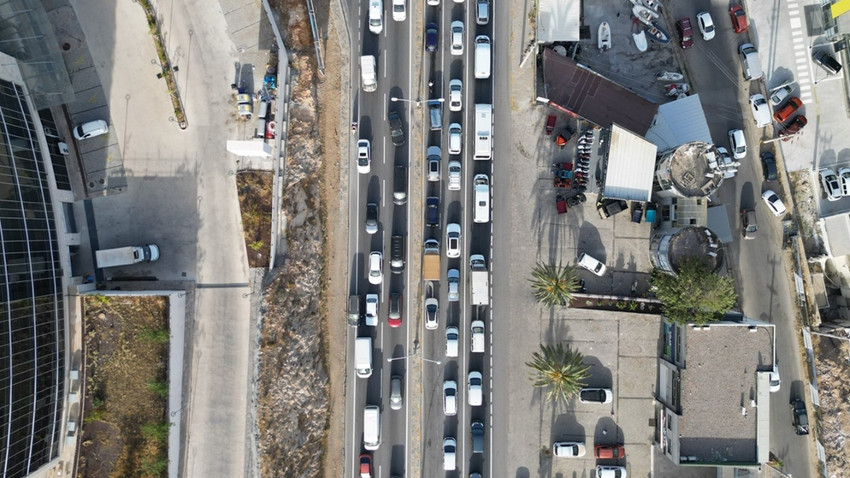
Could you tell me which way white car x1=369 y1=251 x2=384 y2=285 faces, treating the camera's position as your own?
facing the viewer

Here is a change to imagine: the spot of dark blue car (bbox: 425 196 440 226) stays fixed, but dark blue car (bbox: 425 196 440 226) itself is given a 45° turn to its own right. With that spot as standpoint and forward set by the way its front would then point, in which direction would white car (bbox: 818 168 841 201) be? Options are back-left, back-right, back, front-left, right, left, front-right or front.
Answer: front-right

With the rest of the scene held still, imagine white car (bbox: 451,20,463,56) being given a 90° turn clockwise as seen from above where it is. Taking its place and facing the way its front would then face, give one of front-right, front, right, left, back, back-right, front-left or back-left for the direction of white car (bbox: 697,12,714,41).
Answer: front

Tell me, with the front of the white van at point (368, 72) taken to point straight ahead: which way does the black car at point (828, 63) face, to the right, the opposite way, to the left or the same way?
the opposite way

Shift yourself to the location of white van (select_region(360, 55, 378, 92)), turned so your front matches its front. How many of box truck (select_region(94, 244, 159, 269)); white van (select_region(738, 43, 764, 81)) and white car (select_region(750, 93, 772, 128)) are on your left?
2

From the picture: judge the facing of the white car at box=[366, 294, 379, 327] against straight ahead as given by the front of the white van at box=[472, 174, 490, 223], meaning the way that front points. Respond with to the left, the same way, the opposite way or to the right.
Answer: the opposite way

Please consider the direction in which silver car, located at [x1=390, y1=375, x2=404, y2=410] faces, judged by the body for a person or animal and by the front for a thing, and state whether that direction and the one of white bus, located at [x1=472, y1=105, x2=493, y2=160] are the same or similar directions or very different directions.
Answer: very different directions

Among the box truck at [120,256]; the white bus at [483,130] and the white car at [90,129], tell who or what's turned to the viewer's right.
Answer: the box truck

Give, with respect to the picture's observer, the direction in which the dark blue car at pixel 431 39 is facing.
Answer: facing away from the viewer

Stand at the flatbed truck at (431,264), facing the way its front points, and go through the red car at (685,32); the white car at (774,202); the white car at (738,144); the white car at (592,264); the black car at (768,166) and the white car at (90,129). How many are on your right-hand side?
5

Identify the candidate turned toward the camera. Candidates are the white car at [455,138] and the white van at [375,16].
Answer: the white van at [375,16]

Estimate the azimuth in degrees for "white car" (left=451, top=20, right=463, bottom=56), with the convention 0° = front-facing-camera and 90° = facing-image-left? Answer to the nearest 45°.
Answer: approximately 180°

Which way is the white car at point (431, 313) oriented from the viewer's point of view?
away from the camera

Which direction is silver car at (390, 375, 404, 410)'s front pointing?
toward the camera

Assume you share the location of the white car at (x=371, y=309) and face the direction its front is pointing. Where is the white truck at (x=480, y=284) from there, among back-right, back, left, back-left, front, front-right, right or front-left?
left

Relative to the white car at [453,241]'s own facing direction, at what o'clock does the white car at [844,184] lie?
the white car at [844,184] is roughly at 3 o'clock from the white car at [453,241].
